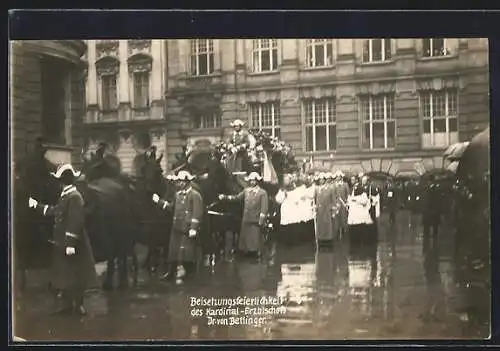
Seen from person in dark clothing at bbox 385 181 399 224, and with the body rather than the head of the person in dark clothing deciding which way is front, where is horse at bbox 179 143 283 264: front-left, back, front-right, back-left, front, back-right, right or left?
front-right

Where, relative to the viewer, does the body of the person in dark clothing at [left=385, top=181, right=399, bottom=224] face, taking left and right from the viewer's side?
facing the viewer and to the left of the viewer

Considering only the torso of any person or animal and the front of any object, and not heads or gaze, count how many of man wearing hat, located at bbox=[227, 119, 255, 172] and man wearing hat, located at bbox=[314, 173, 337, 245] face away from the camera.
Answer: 0

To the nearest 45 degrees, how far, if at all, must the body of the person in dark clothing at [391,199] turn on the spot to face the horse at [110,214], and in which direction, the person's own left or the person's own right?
approximately 45° to the person's own right

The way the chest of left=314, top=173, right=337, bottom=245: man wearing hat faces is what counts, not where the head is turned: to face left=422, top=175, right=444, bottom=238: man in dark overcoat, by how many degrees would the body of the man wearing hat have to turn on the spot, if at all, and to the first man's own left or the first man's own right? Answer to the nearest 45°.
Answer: approximately 135° to the first man's own left

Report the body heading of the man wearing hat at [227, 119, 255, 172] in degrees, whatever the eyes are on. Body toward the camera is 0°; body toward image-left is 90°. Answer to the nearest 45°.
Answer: approximately 45°

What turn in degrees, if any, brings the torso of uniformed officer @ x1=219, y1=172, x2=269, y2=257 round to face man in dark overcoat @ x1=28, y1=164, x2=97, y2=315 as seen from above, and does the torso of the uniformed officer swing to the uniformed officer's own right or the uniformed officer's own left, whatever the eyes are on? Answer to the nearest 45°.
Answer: approximately 45° to the uniformed officer's own right

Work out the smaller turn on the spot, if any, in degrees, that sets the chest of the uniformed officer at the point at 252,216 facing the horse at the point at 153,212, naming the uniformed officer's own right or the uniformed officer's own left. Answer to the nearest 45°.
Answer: approximately 45° to the uniformed officer's own right

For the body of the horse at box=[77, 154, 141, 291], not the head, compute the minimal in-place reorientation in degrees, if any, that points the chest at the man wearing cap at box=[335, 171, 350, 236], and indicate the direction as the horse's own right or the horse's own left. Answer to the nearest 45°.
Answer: approximately 135° to the horse's own left

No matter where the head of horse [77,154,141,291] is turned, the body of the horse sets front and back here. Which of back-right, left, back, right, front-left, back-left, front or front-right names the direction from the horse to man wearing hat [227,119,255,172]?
back-left

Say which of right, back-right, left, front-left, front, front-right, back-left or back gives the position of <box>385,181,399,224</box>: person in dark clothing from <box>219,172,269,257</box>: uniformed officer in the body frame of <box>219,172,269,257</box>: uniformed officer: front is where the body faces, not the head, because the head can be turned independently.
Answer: back-left

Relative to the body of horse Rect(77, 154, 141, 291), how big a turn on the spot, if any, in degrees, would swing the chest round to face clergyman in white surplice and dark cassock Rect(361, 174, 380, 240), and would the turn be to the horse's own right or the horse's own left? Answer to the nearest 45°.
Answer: approximately 135° to the horse's own left
